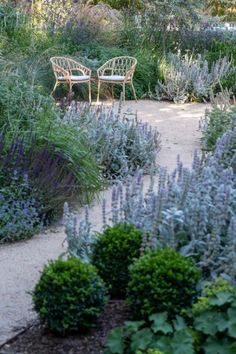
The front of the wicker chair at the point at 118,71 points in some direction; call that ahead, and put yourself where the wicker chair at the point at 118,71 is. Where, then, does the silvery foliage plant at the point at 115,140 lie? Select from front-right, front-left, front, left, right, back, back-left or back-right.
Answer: front-left

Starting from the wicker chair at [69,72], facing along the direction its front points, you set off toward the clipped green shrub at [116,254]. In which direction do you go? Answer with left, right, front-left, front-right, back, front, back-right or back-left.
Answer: front-right

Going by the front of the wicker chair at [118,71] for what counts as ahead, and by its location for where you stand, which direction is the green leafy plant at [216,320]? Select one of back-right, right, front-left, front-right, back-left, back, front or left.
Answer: front-left

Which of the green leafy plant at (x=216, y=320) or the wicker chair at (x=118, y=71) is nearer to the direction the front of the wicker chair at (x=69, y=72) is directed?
the green leafy plant

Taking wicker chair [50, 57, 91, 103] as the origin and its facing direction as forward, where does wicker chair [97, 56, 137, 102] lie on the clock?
wicker chair [97, 56, 137, 102] is roughly at 11 o'clock from wicker chair [50, 57, 91, 103].

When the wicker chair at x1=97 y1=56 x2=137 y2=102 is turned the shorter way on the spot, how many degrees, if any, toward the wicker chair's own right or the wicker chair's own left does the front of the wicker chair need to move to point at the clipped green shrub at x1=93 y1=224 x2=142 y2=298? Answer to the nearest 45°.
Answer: approximately 45° to the wicker chair's own left

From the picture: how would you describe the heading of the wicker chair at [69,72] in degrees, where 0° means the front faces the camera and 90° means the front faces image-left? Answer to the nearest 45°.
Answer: approximately 315°

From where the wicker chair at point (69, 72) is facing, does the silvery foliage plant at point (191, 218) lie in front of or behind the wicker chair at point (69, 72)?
in front
